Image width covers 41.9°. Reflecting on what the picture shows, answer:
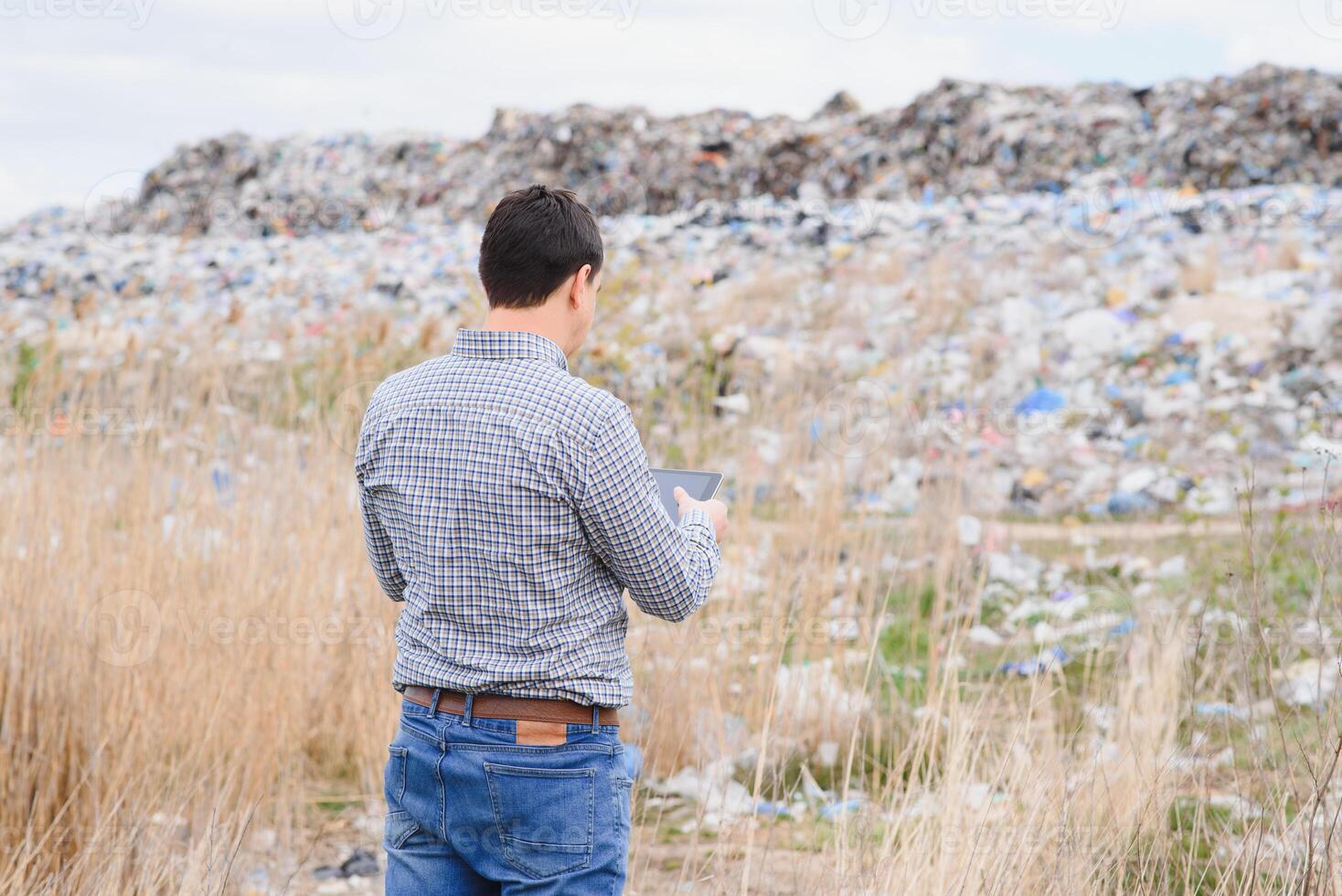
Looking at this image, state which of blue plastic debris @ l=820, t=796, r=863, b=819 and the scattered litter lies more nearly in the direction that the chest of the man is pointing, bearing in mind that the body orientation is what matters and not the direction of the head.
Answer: the blue plastic debris

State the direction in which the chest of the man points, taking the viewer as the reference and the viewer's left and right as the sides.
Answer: facing away from the viewer and to the right of the viewer

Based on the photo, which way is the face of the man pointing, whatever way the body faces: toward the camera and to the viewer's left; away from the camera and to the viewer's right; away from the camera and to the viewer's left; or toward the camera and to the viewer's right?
away from the camera and to the viewer's right

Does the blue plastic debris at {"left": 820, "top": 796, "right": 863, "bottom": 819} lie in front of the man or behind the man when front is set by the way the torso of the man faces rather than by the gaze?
in front
